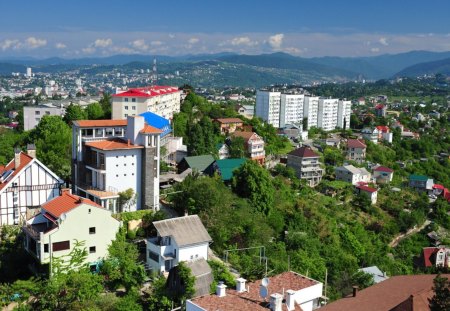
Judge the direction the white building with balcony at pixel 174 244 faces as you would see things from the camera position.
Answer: facing the viewer and to the left of the viewer

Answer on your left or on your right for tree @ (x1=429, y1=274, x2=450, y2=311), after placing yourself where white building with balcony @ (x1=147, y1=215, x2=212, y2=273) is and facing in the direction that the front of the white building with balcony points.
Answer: on your left

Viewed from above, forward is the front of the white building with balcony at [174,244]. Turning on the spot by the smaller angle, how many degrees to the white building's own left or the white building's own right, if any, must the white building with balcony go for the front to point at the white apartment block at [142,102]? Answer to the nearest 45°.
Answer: approximately 135° to the white building's own right

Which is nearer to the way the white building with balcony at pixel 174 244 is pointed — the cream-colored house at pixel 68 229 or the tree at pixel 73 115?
the cream-colored house

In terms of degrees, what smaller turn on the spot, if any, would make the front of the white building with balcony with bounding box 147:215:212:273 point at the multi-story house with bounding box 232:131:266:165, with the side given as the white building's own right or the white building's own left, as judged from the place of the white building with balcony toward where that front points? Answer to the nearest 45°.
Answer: approximately 135° to the white building's own right

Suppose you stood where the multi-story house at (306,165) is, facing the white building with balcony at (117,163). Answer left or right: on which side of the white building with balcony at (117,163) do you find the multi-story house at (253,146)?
right

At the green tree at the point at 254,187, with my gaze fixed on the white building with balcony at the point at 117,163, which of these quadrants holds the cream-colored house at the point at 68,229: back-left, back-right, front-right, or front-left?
front-left

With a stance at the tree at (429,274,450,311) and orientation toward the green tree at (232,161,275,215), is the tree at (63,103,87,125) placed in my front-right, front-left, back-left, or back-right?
front-left

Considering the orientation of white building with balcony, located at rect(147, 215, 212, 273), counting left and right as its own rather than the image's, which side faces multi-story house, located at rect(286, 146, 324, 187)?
back

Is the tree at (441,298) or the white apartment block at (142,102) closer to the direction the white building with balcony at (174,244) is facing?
the tree

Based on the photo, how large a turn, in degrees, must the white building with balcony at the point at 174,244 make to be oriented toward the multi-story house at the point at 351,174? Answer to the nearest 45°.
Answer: approximately 180°

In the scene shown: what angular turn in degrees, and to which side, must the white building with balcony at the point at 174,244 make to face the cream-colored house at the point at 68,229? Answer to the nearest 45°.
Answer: approximately 45° to its right

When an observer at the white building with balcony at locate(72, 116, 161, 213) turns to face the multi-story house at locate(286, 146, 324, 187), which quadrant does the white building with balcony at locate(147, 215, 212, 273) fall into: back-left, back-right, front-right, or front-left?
back-right
